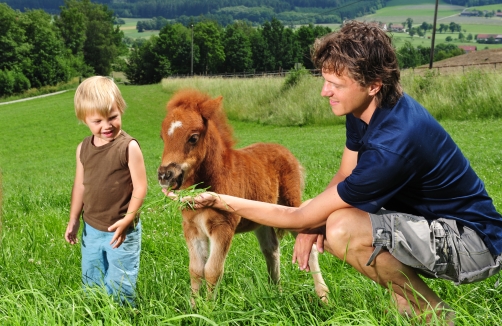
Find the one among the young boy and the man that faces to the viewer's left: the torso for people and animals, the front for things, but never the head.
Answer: the man

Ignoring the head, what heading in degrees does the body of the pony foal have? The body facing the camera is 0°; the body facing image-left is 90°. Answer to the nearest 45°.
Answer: approximately 45°

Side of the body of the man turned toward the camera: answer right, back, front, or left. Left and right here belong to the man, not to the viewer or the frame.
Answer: left

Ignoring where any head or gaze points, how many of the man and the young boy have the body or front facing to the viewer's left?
1

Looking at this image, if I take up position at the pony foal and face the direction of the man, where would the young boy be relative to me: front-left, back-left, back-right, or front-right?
back-right

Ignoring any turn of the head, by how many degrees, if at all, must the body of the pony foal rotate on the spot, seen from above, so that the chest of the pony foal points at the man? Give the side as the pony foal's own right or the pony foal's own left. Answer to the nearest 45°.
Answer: approximately 90° to the pony foal's own left

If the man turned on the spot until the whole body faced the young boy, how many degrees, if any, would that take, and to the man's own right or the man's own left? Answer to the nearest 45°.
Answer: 0° — they already face them

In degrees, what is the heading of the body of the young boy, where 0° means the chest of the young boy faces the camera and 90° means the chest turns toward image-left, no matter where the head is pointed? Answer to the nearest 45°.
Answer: approximately 0°

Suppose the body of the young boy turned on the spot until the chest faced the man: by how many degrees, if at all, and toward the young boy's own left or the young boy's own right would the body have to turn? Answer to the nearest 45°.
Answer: approximately 45° to the young boy's own left
